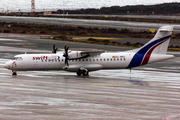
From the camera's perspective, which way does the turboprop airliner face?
to the viewer's left
